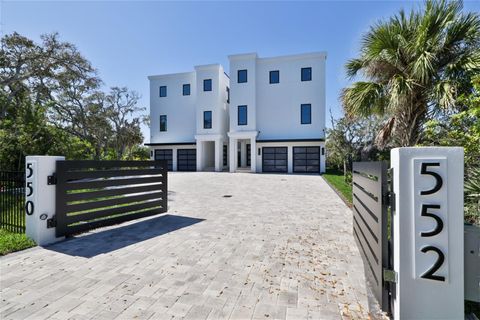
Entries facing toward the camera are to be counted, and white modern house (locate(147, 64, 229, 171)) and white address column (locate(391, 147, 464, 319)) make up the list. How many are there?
2

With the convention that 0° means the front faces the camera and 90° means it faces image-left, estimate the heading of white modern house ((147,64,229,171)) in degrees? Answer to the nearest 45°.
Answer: approximately 0°

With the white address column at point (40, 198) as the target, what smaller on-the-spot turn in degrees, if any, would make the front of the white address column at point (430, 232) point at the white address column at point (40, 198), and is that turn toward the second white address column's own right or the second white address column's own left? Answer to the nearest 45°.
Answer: approximately 90° to the second white address column's own right

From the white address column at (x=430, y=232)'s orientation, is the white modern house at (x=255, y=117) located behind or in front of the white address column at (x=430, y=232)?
behind

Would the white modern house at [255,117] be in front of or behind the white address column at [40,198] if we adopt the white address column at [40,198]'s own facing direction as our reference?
behind

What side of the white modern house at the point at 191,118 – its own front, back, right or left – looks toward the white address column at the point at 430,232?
front

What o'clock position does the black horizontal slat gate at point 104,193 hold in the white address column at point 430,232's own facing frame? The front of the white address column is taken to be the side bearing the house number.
The black horizontal slat gate is roughly at 3 o'clock from the white address column.

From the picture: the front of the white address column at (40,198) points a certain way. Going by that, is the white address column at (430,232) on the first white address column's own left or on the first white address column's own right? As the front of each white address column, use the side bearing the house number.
on the first white address column's own left
